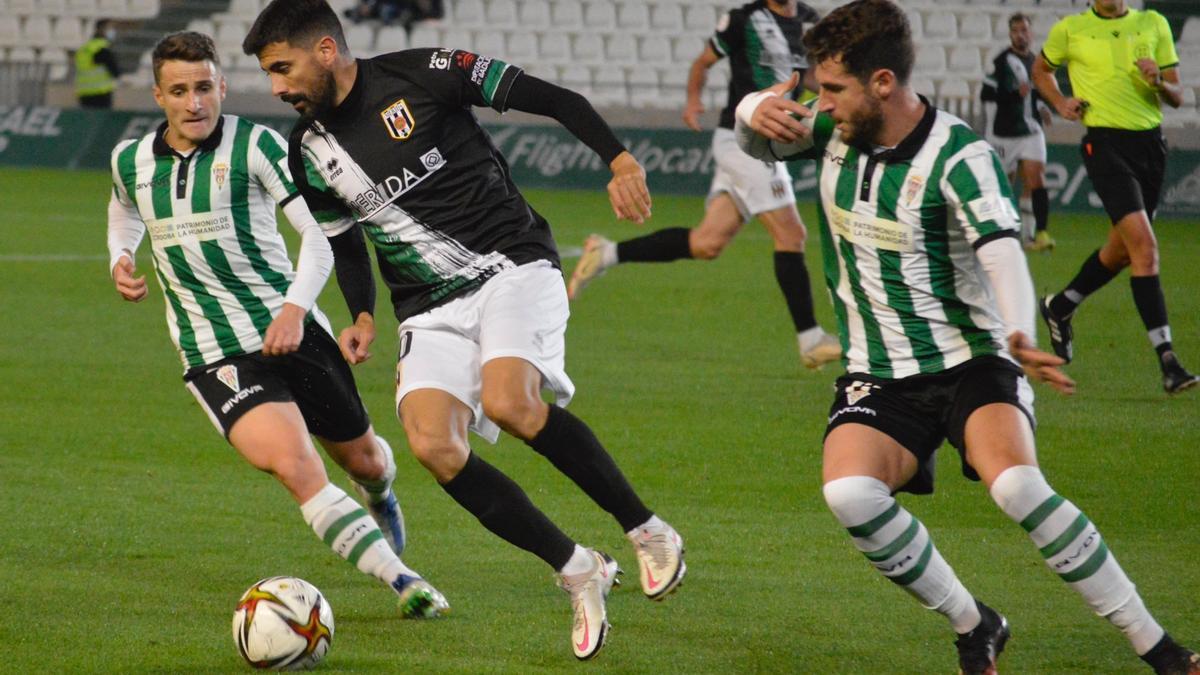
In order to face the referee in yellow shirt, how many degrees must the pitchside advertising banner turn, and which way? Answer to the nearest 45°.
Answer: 0° — it already faces them

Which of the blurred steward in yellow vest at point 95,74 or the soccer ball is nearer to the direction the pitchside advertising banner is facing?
the soccer ball

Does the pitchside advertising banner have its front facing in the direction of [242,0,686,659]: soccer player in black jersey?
yes

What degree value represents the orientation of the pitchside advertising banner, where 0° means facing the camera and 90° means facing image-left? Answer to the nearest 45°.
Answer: approximately 0°

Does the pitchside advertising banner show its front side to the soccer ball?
yes
